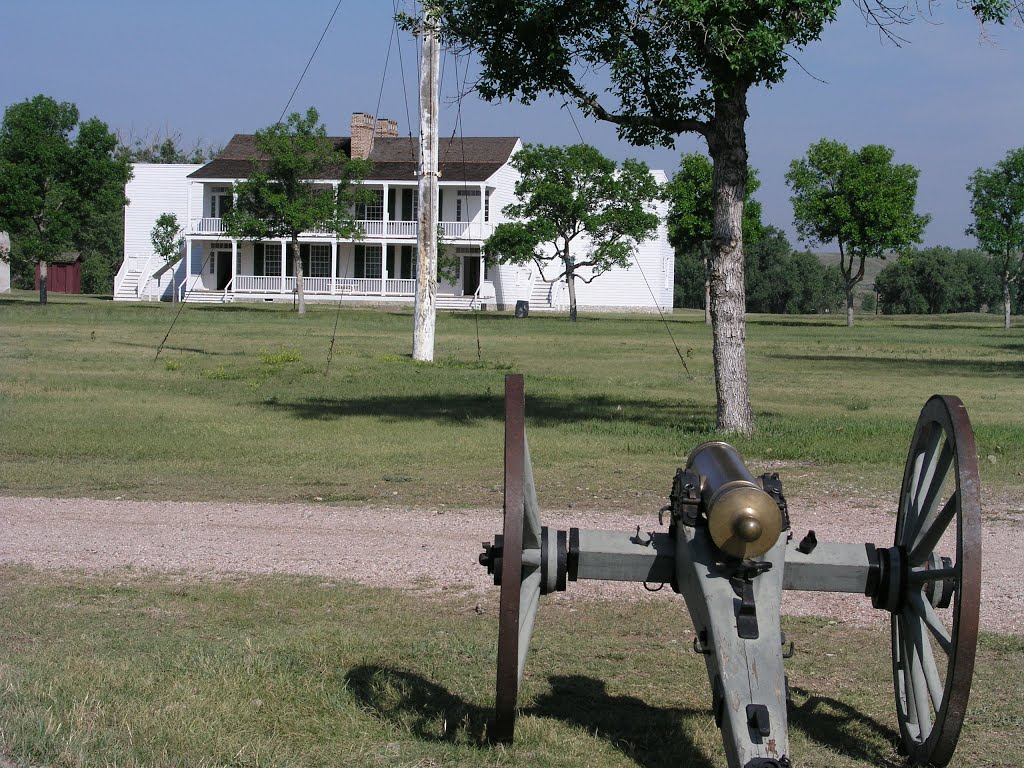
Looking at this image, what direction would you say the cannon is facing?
away from the camera

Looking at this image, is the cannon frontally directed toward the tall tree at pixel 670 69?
yes

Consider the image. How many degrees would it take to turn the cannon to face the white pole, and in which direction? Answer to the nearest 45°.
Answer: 0° — it already faces it

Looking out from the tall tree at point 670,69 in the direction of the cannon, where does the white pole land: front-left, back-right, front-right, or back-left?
back-right
